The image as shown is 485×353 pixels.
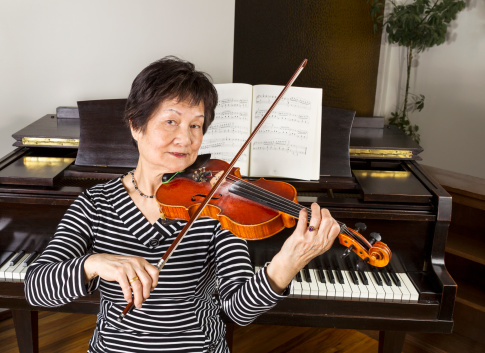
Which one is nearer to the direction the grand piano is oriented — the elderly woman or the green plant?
the elderly woman

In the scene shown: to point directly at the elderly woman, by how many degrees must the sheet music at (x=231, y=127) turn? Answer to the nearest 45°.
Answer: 0° — it already faces them

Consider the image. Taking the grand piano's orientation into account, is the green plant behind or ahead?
behind

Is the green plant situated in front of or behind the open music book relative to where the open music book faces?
behind

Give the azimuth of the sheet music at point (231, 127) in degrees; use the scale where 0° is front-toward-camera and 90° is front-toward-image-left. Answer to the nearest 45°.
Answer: approximately 0°

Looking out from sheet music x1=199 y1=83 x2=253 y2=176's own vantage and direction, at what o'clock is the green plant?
The green plant is roughly at 7 o'clock from the sheet music.

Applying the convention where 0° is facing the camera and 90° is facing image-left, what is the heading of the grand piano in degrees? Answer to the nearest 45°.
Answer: approximately 0°
